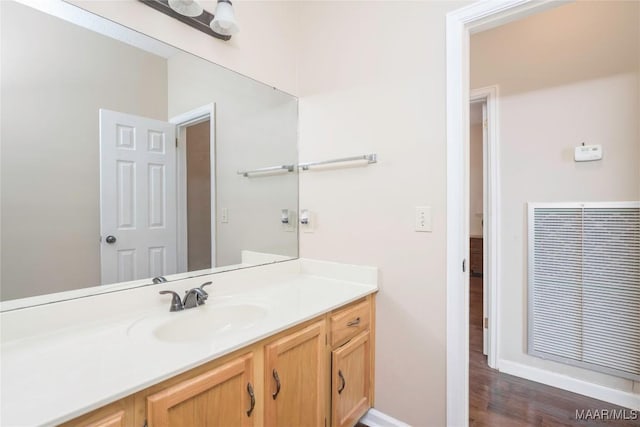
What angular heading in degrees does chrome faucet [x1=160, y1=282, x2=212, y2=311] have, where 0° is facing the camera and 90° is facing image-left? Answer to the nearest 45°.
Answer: approximately 315°

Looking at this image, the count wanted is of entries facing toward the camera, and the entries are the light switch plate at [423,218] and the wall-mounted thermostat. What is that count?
2

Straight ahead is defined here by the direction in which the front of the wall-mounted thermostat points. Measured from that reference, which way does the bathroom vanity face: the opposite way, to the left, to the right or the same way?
to the left

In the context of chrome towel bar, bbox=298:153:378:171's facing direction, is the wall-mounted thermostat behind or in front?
behind

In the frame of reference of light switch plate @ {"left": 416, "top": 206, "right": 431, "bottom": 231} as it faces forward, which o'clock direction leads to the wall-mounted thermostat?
The wall-mounted thermostat is roughly at 8 o'clock from the light switch plate.

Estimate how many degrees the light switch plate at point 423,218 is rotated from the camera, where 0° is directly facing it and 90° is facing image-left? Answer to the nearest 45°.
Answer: approximately 0°

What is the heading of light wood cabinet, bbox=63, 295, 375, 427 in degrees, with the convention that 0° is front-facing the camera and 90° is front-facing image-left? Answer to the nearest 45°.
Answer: approximately 315°

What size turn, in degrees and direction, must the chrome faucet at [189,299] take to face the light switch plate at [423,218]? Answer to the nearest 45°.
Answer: approximately 45° to its left

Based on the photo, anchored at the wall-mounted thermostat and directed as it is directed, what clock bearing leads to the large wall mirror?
The large wall mirror is roughly at 1 o'clock from the wall-mounted thermostat.
